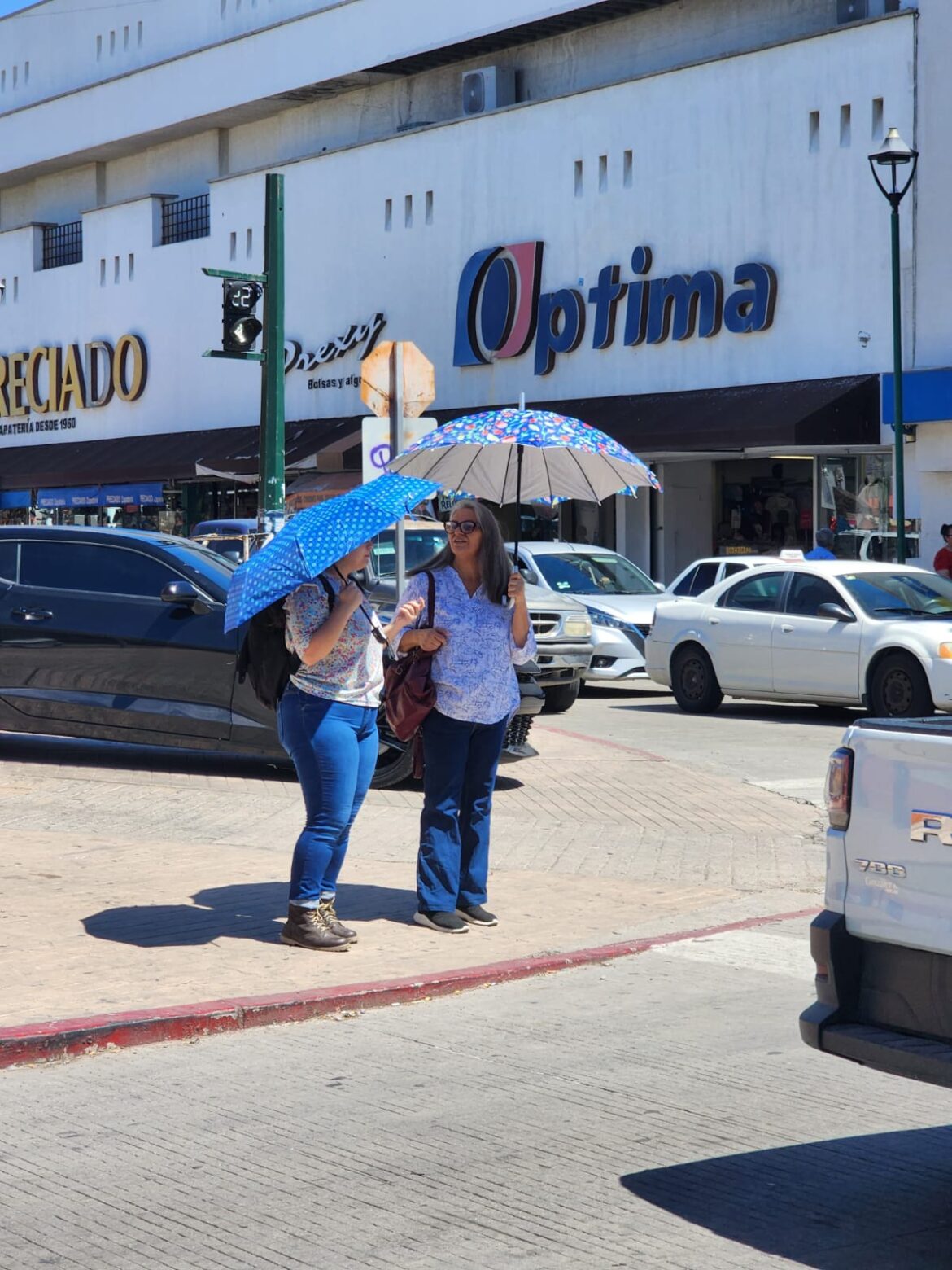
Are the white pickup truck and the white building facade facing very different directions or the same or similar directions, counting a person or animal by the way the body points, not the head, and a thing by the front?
very different directions

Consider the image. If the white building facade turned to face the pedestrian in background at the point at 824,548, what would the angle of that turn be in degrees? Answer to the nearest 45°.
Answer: approximately 45° to its left

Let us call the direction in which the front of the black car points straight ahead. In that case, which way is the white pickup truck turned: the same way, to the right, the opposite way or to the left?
to the left

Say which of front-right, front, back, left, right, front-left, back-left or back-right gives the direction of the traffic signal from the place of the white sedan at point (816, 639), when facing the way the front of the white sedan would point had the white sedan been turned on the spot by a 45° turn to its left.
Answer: back

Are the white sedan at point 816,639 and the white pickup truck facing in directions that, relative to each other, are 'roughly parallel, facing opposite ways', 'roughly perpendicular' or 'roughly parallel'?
roughly perpendicular

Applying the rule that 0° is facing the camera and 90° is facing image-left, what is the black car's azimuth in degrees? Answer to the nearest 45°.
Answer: approximately 315°

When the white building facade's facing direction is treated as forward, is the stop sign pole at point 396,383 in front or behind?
in front

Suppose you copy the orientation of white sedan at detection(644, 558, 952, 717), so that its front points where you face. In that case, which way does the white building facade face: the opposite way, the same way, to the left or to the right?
to the right

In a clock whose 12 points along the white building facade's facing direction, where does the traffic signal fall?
The traffic signal is roughly at 11 o'clock from the white building facade.

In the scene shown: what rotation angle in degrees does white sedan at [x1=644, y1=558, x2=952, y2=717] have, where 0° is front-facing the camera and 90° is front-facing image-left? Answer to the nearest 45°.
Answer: approximately 315°

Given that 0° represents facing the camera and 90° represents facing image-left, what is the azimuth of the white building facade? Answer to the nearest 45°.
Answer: approximately 45°
